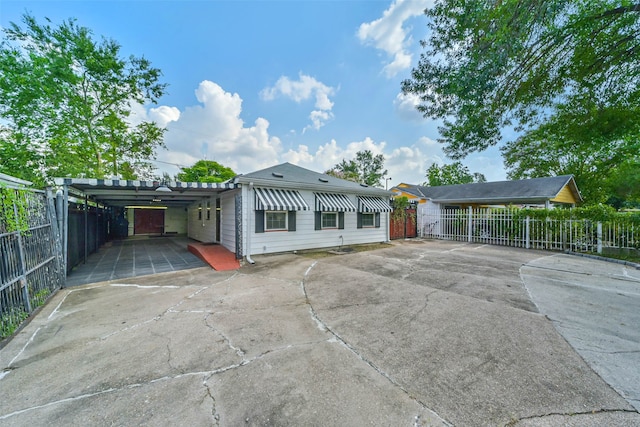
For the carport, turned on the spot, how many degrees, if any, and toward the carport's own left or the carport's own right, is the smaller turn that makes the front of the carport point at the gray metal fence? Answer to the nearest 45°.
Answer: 0° — it already faces it

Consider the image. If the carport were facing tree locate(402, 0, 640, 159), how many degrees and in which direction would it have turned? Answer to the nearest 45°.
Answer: approximately 45° to its left

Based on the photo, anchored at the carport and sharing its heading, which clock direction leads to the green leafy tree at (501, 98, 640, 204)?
The green leafy tree is roughly at 10 o'clock from the carport.

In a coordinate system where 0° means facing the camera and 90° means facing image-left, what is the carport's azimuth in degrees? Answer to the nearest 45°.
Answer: approximately 0°

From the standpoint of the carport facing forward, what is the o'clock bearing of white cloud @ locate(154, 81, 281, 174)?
The white cloud is roughly at 7 o'clock from the carport.

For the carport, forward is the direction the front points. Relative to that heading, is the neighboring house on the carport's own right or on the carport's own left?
on the carport's own left

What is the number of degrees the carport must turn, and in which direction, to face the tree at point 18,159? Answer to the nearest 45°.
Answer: approximately 135° to its right
